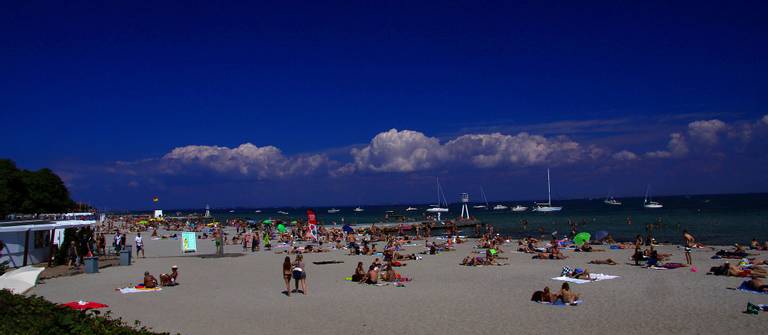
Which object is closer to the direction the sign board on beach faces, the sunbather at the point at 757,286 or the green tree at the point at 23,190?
the sunbather

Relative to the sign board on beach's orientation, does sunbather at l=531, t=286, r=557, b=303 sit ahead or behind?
ahead

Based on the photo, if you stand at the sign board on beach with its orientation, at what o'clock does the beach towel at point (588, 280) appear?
The beach towel is roughly at 11 o'clock from the sign board on beach.

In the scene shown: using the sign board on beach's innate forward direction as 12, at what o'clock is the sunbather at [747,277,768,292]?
The sunbather is roughly at 11 o'clock from the sign board on beach.

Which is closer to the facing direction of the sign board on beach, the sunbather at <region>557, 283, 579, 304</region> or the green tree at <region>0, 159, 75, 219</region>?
the sunbather

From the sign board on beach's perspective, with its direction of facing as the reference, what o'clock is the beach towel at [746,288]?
The beach towel is roughly at 11 o'clock from the sign board on beach.

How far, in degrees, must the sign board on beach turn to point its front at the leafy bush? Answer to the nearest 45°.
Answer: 0° — it already faces it

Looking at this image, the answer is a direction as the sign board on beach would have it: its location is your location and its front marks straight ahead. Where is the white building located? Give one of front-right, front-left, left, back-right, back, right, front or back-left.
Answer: front-right

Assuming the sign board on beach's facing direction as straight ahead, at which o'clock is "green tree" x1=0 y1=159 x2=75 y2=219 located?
The green tree is roughly at 5 o'clock from the sign board on beach.

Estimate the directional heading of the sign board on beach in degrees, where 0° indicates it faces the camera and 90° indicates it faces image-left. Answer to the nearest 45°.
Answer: approximately 0°

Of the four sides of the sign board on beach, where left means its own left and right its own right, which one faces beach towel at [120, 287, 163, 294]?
front
